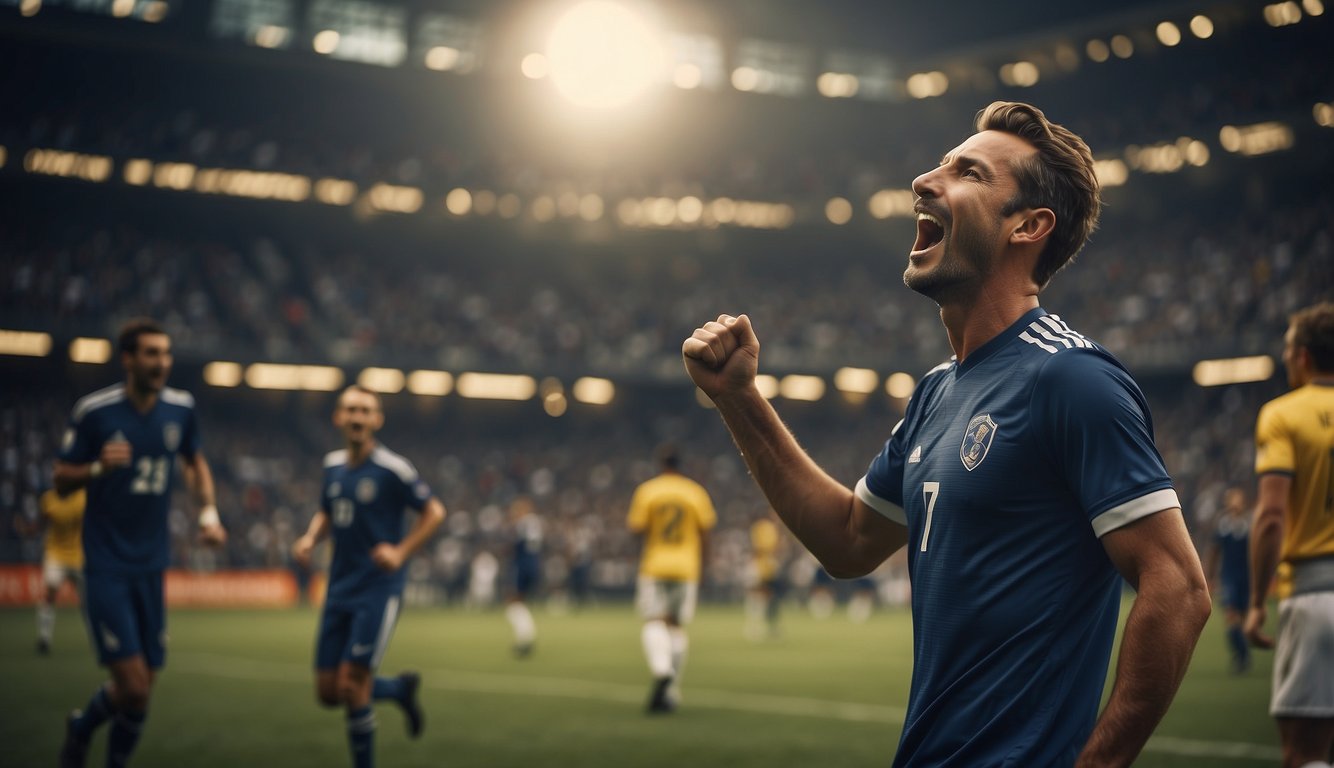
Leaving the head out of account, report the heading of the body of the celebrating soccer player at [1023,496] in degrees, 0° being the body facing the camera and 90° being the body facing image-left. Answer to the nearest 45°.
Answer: approximately 45°

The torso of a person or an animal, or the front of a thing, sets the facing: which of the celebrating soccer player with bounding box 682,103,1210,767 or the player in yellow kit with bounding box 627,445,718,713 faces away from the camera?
the player in yellow kit

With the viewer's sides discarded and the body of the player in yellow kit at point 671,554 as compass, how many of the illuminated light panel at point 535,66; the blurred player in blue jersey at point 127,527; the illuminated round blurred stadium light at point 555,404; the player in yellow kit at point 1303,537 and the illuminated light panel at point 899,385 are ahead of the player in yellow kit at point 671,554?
3

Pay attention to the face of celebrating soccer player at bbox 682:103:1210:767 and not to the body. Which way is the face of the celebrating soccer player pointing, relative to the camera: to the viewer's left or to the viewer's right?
to the viewer's left

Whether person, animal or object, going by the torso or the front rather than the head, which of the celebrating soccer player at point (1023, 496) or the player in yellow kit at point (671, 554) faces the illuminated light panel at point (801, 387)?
the player in yellow kit

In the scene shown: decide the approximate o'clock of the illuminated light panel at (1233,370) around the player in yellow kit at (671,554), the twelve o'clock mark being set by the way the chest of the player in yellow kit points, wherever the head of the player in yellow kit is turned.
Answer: The illuminated light panel is roughly at 1 o'clock from the player in yellow kit.

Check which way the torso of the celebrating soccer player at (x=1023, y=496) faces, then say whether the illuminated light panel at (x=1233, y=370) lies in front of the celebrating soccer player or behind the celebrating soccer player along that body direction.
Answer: behind

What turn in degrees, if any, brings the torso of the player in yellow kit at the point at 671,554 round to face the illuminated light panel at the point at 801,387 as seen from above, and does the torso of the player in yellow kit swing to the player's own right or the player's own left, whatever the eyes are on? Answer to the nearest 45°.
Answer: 0° — they already face it

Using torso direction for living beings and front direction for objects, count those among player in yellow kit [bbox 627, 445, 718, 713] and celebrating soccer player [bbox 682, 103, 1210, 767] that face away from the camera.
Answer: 1

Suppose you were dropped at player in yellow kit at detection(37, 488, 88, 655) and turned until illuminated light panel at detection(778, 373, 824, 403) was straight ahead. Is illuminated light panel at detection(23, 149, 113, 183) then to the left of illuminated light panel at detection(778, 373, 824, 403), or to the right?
left

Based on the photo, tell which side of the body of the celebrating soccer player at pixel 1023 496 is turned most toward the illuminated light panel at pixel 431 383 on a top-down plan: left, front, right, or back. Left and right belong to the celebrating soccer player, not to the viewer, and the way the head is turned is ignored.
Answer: right

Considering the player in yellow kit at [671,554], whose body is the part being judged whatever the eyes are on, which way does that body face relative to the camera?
away from the camera

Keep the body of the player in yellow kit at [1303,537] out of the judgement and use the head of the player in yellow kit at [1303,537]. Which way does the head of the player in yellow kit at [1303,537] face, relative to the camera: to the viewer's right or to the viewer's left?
to the viewer's left
